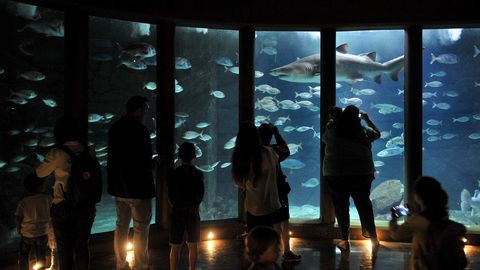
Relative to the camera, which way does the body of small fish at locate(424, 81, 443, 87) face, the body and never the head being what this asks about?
to the viewer's right

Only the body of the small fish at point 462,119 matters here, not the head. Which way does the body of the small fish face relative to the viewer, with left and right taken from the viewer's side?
facing to the right of the viewer

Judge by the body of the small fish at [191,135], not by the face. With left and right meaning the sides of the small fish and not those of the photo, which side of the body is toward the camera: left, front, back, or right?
left

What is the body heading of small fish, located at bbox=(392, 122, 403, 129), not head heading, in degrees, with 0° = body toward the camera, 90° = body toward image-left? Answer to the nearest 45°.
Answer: approximately 90°

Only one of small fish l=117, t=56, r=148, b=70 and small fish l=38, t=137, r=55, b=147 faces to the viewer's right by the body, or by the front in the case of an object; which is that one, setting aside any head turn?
small fish l=117, t=56, r=148, b=70
